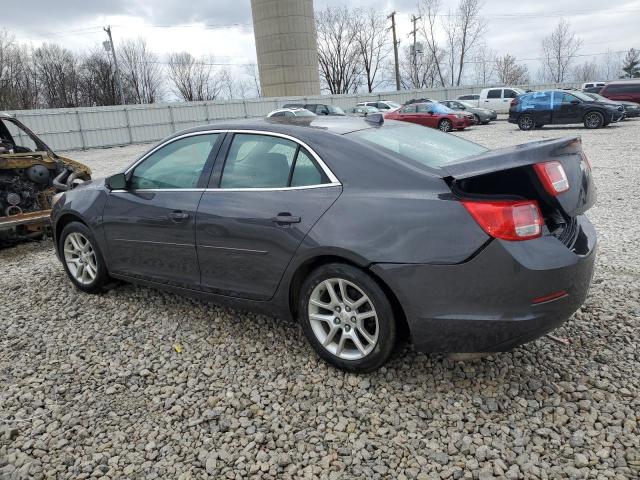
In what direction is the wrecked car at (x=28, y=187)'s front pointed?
to the viewer's right

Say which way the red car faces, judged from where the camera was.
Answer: facing the viewer and to the right of the viewer

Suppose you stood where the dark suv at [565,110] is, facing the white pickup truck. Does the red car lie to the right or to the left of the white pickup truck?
left

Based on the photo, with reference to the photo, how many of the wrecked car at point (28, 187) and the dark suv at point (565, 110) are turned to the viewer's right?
2

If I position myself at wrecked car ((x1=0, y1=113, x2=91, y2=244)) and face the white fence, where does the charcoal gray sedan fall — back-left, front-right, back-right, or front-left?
back-right

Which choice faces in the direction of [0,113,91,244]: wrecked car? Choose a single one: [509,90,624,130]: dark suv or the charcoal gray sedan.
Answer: the charcoal gray sedan

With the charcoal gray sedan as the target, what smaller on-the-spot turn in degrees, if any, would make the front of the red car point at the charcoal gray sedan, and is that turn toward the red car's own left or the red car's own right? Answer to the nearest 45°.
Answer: approximately 45° to the red car's own right

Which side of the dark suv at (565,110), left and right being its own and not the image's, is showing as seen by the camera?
right

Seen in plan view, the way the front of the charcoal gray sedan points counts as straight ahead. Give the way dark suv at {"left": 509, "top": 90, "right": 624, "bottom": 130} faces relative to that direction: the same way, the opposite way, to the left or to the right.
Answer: the opposite way

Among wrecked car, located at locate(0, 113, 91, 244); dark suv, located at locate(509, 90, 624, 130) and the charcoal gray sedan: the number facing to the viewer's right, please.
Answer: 2

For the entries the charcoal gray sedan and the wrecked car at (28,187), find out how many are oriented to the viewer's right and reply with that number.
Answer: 1

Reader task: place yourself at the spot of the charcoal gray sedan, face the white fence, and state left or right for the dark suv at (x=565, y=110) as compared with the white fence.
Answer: right

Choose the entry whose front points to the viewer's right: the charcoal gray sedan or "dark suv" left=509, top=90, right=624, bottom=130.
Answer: the dark suv

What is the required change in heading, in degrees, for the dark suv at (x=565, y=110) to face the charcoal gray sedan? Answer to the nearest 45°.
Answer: approximately 90° to its right

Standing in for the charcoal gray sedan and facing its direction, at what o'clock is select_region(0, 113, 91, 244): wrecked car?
The wrecked car is roughly at 12 o'clock from the charcoal gray sedan.
